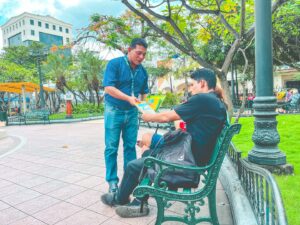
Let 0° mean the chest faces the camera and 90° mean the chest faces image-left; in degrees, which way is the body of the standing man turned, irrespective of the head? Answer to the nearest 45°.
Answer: approximately 315°

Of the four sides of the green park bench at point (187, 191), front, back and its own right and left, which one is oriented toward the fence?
back

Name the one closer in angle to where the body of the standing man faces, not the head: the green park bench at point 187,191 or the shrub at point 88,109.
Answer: the green park bench

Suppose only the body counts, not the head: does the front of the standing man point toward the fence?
yes

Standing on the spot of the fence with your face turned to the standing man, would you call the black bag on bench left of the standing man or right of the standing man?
left

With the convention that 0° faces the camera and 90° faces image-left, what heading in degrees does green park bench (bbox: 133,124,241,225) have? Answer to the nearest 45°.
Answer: approximately 90°

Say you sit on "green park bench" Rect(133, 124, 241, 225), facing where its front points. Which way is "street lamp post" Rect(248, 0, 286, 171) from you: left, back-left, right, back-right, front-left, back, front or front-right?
back-right

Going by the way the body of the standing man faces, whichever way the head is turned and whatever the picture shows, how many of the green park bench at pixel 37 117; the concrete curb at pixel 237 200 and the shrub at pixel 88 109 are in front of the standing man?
1

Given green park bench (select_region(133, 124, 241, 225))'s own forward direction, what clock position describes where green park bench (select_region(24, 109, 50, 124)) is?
green park bench (select_region(24, 109, 50, 124)) is roughly at 2 o'clock from green park bench (select_region(133, 124, 241, 225)).

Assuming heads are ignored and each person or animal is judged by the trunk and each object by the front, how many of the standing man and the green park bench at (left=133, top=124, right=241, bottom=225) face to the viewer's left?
1

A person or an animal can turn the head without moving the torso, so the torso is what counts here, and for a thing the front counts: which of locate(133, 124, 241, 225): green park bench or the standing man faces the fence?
the standing man

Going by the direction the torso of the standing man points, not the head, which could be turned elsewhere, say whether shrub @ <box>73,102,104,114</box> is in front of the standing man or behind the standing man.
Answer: behind
